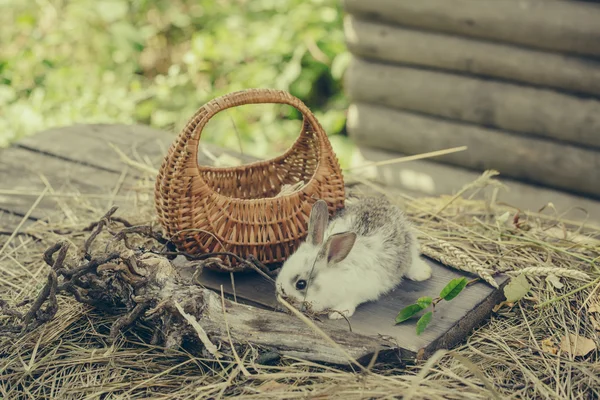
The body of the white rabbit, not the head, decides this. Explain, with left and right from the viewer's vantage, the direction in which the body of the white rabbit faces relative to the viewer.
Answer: facing the viewer and to the left of the viewer

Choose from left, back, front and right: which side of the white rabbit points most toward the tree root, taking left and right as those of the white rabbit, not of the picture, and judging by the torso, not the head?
front

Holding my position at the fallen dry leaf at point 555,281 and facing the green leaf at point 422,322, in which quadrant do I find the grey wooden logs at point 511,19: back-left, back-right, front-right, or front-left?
back-right

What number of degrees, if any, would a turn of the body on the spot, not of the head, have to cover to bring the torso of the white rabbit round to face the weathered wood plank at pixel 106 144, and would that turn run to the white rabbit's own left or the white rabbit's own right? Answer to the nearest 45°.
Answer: approximately 90° to the white rabbit's own right

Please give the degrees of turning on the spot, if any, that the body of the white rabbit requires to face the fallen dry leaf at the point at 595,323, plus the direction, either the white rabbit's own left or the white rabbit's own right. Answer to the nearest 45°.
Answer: approximately 135° to the white rabbit's own left

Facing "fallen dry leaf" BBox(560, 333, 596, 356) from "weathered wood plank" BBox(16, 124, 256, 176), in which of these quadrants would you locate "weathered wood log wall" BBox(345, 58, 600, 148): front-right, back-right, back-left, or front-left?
front-left

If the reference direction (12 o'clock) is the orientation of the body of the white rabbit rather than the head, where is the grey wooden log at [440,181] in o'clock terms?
The grey wooden log is roughly at 5 o'clock from the white rabbit.

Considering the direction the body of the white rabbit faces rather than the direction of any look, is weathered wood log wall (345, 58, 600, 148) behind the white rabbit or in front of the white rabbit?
behind
